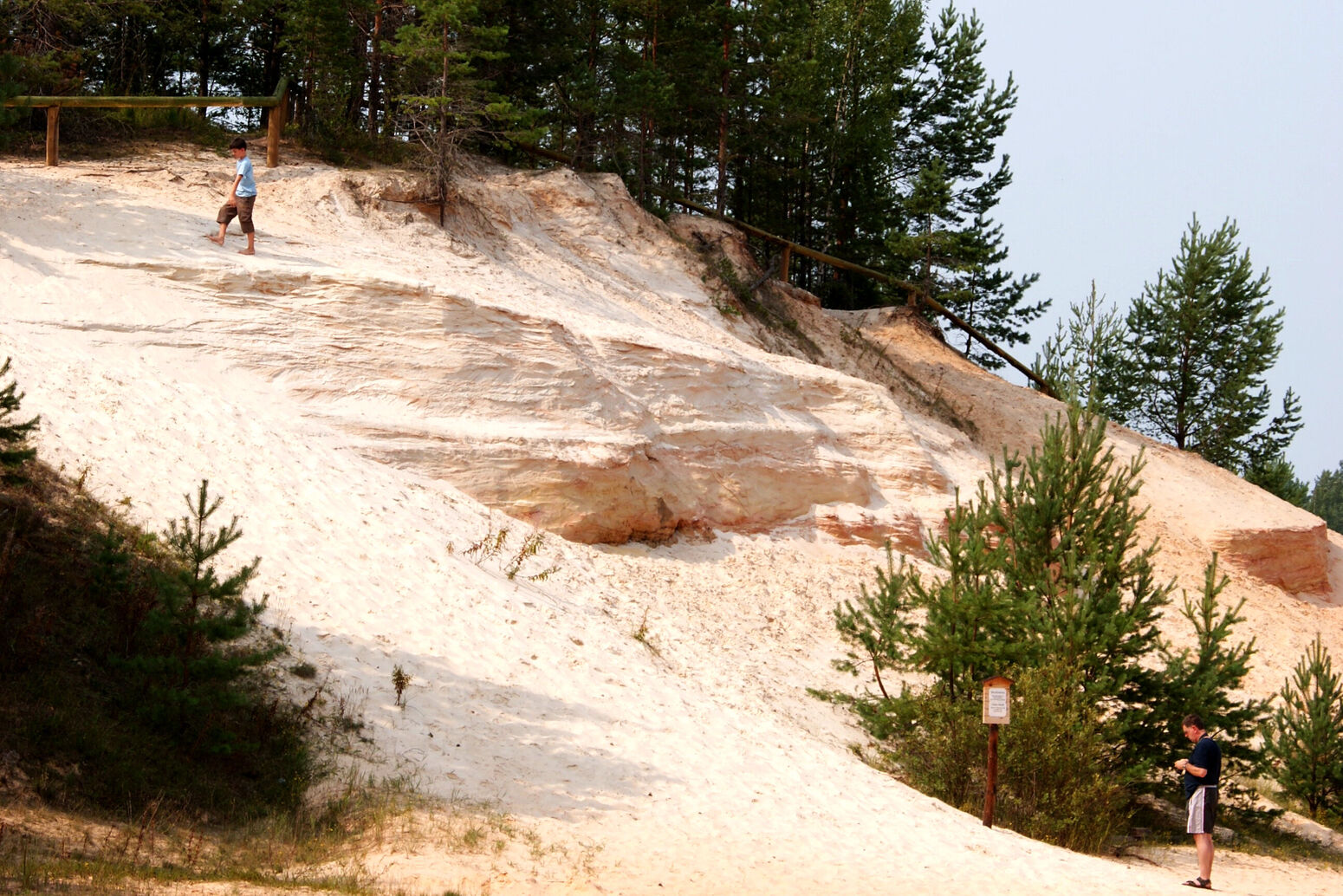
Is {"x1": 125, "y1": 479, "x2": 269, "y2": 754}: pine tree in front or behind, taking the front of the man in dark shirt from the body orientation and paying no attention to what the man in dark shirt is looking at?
in front

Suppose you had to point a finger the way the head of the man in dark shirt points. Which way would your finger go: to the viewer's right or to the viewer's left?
to the viewer's left

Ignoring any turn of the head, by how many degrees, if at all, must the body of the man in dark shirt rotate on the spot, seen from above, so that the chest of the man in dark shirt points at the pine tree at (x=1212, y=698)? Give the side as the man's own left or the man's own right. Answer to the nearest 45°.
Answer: approximately 90° to the man's own right

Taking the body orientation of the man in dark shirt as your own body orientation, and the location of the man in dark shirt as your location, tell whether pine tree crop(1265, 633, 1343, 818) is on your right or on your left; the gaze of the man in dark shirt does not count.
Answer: on your right

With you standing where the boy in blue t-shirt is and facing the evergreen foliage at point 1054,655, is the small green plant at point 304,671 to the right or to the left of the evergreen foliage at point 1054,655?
right

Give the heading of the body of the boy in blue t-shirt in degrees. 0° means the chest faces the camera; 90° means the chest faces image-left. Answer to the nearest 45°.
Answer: approximately 90°

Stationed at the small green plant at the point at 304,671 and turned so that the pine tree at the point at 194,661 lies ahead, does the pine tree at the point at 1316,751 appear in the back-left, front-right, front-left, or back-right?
back-left

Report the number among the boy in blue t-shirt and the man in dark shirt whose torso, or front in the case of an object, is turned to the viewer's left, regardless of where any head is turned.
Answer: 2

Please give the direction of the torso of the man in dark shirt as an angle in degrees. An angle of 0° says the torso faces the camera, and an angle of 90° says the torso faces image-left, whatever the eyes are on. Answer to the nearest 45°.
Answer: approximately 90°

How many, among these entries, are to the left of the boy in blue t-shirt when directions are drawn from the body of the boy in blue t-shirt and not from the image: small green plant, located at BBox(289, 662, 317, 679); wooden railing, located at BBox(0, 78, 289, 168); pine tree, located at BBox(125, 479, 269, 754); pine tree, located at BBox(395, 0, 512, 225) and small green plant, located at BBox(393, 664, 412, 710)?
3
